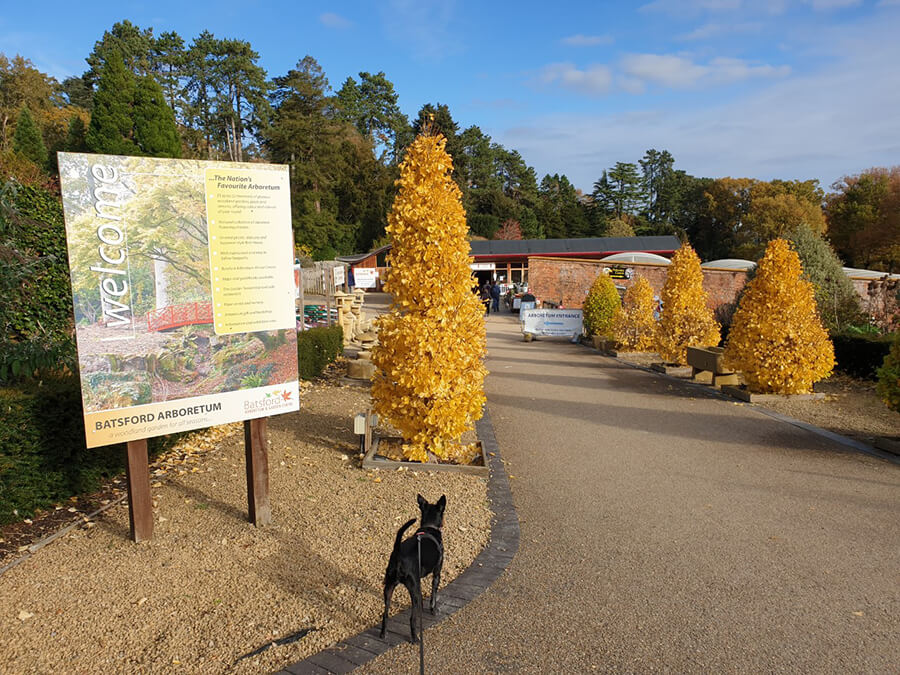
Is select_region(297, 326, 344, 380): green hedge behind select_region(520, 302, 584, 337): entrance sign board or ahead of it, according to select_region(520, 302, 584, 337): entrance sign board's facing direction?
ahead

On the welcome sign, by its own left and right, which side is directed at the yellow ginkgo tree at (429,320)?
left

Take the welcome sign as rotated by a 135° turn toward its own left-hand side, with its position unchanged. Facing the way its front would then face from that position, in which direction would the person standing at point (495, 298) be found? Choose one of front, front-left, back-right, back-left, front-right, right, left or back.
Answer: front-right

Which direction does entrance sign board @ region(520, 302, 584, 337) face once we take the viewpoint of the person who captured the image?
facing the viewer

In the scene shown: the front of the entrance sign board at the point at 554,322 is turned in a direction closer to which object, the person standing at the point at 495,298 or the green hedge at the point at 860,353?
the green hedge

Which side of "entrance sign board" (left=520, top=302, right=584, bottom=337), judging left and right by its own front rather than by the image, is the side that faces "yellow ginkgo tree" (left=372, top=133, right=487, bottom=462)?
front

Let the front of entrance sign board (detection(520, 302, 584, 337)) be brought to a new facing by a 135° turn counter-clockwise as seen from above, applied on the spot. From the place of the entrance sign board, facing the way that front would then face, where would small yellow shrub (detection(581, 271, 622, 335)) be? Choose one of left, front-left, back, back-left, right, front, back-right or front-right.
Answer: right

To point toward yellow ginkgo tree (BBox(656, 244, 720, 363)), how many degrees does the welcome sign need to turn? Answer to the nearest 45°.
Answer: approximately 90° to its left

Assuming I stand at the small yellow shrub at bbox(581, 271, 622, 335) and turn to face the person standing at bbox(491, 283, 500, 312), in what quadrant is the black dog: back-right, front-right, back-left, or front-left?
back-left

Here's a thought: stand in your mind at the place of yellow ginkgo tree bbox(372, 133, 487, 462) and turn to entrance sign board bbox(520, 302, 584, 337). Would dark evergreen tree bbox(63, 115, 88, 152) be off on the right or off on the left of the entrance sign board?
left

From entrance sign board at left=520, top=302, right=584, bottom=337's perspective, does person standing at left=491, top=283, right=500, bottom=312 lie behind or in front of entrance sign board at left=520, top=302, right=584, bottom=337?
behind

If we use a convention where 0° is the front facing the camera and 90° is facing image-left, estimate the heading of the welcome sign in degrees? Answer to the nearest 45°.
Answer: approximately 315°

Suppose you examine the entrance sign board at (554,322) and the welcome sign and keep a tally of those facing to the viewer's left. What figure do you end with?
0

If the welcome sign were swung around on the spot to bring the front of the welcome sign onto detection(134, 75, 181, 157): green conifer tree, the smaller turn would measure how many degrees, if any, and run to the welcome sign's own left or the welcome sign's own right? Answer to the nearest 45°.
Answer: approximately 135° to the welcome sign's own left

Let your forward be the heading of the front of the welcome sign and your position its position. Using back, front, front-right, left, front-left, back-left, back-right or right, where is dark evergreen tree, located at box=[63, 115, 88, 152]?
back-left

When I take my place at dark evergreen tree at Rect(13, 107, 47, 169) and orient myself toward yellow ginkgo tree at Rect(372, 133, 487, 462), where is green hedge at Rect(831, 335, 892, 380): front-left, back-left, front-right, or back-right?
front-left

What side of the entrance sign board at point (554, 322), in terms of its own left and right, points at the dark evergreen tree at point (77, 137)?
right

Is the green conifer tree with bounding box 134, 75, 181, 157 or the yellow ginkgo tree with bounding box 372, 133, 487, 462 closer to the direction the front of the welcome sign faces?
the yellow ginkgo tree
